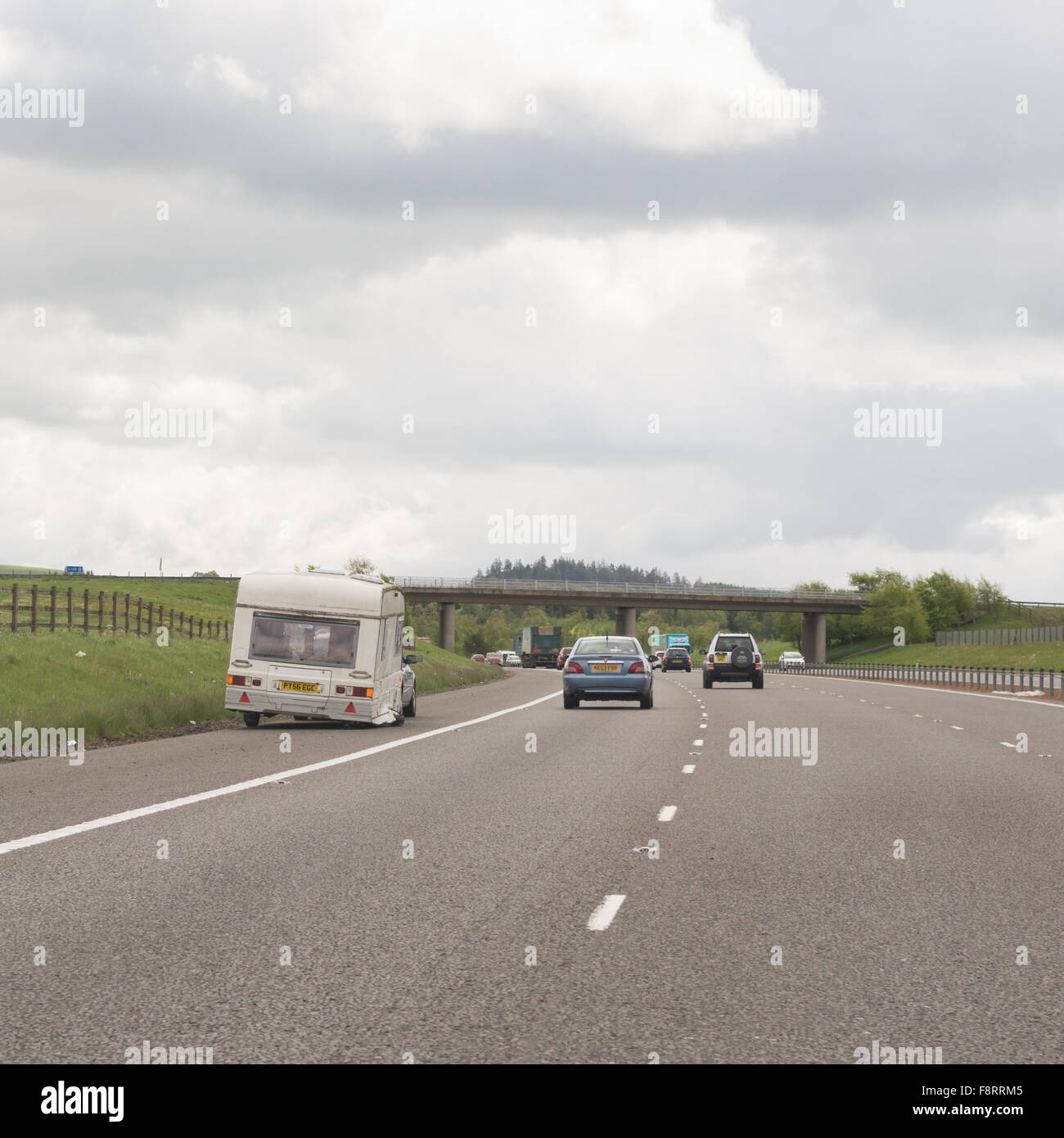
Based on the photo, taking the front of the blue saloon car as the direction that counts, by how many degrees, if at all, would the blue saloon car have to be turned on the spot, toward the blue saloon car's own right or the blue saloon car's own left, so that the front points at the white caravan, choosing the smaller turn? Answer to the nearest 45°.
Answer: approximately 135° to the blue saloon car's own left

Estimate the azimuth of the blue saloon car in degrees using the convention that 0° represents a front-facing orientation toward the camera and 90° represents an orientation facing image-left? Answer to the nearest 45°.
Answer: approximately 180°

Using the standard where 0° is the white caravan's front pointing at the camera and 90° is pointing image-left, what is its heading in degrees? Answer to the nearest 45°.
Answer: approximately 180°

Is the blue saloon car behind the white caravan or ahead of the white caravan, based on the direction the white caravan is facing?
ahead

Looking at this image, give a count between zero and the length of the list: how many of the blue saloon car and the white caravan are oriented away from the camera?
2
